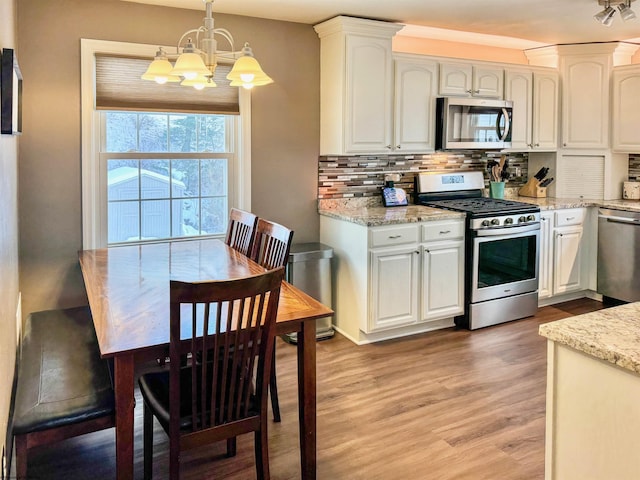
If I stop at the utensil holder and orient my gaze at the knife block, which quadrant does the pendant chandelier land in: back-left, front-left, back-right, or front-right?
back-right

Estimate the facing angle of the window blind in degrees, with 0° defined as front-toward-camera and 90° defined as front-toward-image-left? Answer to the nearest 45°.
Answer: approximately 0°

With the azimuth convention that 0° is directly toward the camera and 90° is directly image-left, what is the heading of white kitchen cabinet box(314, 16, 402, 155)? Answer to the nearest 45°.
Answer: approximately 315°

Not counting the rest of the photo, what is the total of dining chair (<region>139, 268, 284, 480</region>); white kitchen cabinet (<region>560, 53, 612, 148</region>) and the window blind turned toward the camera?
2

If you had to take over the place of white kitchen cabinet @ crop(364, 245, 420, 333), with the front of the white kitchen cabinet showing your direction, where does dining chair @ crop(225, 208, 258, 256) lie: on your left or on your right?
on your right

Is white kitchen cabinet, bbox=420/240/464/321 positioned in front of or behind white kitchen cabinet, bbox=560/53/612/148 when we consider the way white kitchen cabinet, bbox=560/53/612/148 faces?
in front

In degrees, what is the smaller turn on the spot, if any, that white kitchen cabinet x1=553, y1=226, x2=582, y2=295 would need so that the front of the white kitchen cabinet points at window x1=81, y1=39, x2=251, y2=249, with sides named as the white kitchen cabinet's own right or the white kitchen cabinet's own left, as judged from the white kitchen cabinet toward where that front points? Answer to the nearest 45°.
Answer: approximately 90° to the white kitchen cabinet's own right

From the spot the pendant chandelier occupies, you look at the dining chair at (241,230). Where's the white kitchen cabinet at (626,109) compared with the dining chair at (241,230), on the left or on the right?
right

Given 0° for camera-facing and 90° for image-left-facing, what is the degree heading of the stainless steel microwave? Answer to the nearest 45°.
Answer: approximately 315°

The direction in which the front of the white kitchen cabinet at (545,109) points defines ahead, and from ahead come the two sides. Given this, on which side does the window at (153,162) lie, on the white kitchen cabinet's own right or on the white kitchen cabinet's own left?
on the white kitchen cabinet's own right
